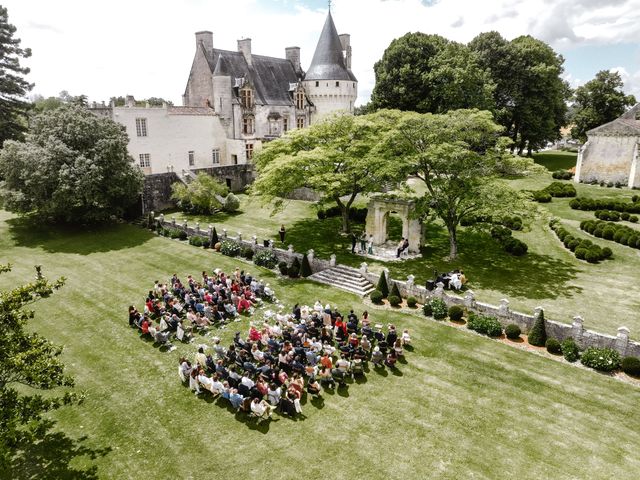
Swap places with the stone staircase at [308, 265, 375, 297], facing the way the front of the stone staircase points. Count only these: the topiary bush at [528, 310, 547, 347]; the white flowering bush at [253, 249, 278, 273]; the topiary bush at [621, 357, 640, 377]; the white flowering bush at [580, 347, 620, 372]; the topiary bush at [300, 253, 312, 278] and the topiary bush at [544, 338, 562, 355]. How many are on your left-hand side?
4

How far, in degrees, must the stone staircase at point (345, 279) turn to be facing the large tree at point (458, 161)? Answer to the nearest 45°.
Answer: approximately 135° to its left

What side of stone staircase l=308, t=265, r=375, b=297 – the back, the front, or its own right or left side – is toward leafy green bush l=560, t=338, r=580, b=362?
left

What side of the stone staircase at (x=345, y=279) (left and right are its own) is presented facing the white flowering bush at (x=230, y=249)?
right

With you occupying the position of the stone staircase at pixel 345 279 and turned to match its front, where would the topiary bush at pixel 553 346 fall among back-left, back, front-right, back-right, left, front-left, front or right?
left

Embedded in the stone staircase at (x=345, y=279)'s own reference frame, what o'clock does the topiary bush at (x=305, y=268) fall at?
The topiary bush is roughly at 2 o'clock from the stone staircase.

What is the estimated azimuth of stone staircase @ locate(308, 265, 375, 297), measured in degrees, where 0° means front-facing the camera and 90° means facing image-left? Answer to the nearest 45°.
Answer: approximately 45°

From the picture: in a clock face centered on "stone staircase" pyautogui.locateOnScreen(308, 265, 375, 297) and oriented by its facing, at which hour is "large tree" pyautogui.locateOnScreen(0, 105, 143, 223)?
The large tree is roughly at 2 o'clock from the stone staircase.

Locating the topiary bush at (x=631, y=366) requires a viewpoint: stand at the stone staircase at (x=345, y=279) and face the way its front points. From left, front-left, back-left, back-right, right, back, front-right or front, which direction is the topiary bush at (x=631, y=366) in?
left

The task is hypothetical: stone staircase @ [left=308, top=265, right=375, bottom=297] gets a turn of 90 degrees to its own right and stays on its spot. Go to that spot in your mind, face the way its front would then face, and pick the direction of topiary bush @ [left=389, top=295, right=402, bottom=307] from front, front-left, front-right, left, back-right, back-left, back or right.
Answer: back

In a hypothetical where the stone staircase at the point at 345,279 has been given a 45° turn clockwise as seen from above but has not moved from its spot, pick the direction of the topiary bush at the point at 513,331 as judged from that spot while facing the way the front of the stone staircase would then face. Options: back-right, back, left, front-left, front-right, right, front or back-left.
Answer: back-left

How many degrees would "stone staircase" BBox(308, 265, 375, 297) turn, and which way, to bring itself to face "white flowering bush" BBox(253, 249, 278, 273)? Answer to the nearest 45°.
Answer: approximately 90° to its right

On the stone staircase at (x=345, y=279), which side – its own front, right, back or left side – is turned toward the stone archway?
back

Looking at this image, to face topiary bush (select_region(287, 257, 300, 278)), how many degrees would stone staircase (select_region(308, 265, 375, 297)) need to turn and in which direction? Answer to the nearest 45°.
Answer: approximately 45° to its right

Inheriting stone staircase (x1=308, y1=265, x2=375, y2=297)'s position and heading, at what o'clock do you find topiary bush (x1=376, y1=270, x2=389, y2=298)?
The topiary bush is roughly at 9 o'clock from the stone staircase.
